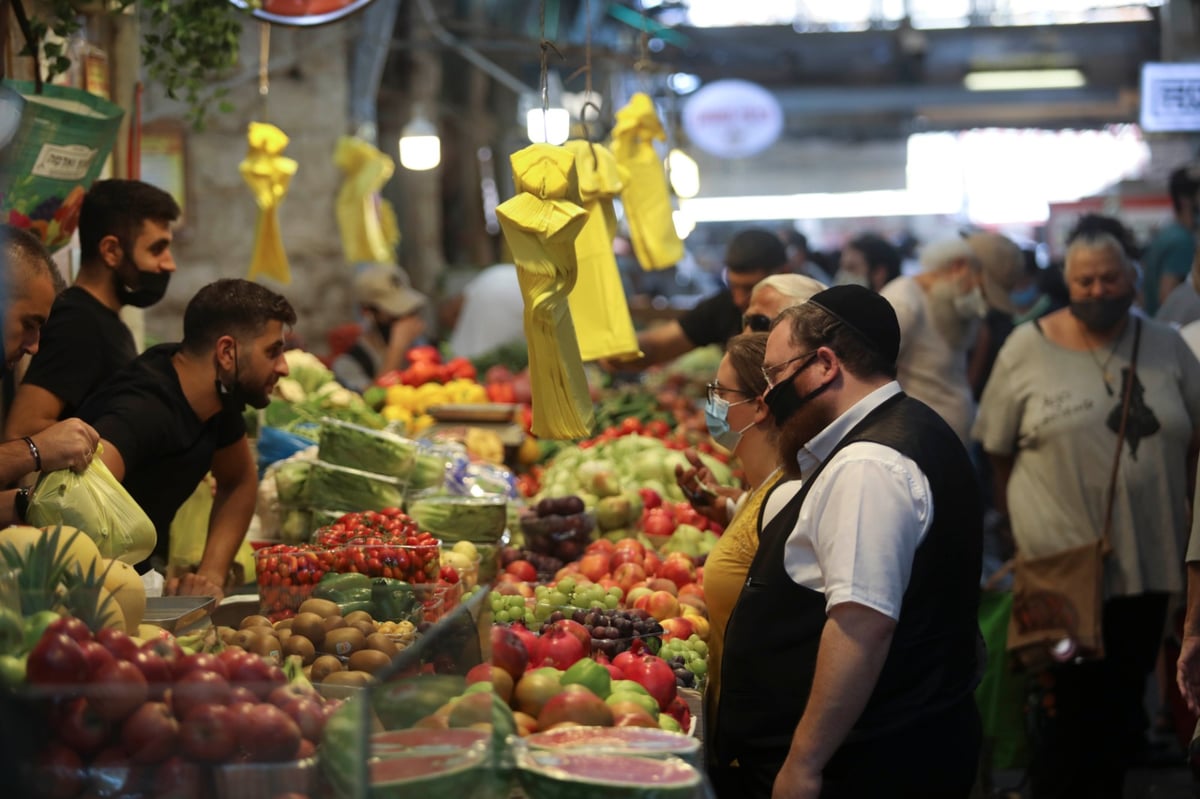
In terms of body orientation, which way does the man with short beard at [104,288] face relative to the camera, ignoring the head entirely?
to the viewer's right

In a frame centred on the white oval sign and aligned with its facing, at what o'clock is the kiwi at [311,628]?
The kiwi is roughly at 12 o'clock from the white oval sign.

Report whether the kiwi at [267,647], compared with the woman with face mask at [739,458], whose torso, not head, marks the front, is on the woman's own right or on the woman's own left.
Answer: on the woman's own left

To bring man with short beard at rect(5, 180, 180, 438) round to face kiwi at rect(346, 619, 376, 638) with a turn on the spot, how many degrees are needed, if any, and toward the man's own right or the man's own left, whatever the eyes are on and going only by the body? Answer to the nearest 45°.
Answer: approximately 90° to the man's own right

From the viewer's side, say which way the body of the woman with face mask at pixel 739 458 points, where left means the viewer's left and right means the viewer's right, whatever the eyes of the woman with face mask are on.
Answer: facing to the left of the viewer

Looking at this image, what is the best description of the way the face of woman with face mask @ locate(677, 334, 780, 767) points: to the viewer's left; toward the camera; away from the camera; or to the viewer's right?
to the viewer's left

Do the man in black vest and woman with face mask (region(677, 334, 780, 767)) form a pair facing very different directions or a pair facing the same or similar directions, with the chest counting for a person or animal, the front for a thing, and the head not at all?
same or similar directions

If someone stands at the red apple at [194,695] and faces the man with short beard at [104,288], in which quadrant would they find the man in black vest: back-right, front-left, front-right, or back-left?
front-right

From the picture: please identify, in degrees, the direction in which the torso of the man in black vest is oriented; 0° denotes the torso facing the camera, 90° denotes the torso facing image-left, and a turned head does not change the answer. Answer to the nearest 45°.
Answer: approximately 90°

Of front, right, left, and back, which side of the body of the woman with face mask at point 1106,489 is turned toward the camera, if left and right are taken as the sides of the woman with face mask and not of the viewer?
front

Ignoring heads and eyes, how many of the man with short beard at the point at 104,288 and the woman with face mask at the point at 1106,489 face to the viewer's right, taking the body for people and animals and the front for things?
1

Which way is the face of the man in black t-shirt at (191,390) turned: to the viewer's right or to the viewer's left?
to the viewer's right

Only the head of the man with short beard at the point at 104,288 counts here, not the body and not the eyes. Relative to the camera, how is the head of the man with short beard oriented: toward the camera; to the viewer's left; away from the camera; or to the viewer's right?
to the viewer's right

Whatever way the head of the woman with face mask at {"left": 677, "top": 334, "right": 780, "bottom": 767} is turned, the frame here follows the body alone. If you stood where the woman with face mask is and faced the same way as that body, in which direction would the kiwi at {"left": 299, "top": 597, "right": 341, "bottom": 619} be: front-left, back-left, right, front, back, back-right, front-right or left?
front-left
